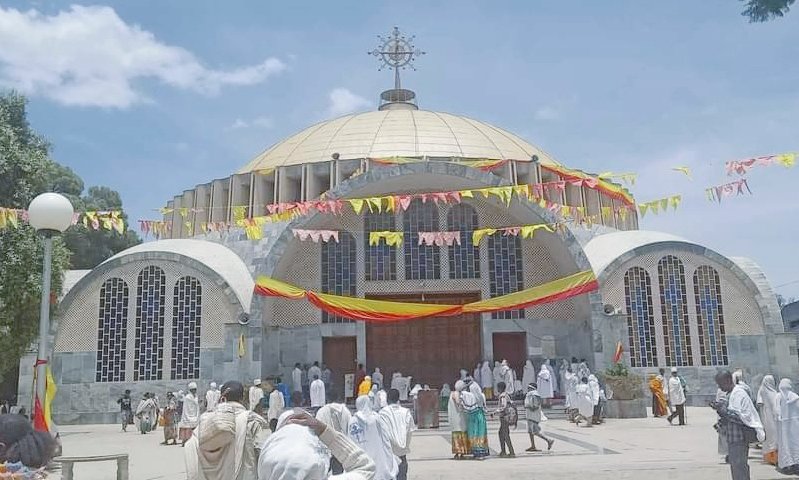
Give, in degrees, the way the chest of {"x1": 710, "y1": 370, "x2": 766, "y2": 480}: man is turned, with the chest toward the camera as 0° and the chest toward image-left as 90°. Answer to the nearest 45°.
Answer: approximately 90°

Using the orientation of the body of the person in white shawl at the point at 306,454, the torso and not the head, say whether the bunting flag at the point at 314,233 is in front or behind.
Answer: in front

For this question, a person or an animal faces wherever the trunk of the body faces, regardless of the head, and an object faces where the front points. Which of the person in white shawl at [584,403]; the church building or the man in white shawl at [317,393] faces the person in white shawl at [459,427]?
the church building

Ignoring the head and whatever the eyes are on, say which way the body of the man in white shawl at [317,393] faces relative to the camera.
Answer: away from the camera

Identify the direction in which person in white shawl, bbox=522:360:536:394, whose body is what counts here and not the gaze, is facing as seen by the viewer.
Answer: away from the camera

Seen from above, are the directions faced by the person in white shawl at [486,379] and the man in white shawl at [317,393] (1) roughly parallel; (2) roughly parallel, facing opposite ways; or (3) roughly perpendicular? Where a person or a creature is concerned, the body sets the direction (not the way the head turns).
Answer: roughly parallel

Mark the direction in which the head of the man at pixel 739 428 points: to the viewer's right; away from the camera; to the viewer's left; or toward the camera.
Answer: to the viewer's left

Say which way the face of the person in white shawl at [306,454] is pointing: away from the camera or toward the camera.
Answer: away from the camera

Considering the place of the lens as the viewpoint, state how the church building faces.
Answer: facing the viewer

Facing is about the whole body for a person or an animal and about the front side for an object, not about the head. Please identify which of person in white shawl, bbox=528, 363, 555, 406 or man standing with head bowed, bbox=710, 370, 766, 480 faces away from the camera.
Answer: the person in white shawl

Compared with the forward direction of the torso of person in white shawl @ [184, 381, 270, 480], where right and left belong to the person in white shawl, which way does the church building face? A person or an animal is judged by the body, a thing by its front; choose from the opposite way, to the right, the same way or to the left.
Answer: the opposite way

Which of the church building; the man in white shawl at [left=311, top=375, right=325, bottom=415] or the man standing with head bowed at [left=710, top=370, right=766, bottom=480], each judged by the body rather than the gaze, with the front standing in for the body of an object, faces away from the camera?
the man in white shawl

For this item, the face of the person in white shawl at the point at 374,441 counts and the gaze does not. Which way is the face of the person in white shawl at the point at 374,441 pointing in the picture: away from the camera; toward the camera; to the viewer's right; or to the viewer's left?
away from the camera
